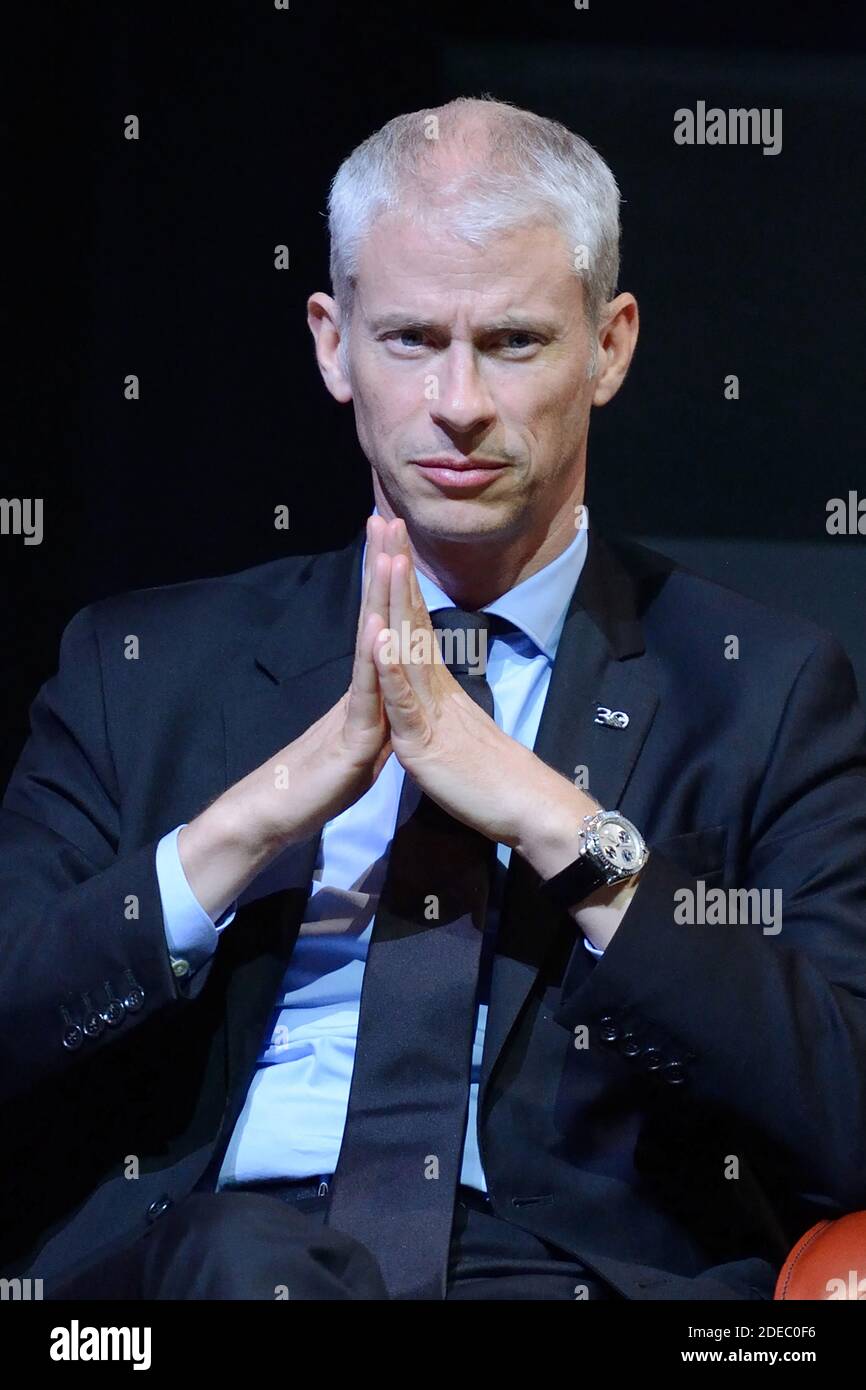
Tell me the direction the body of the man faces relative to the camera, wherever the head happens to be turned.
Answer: toward the camera
